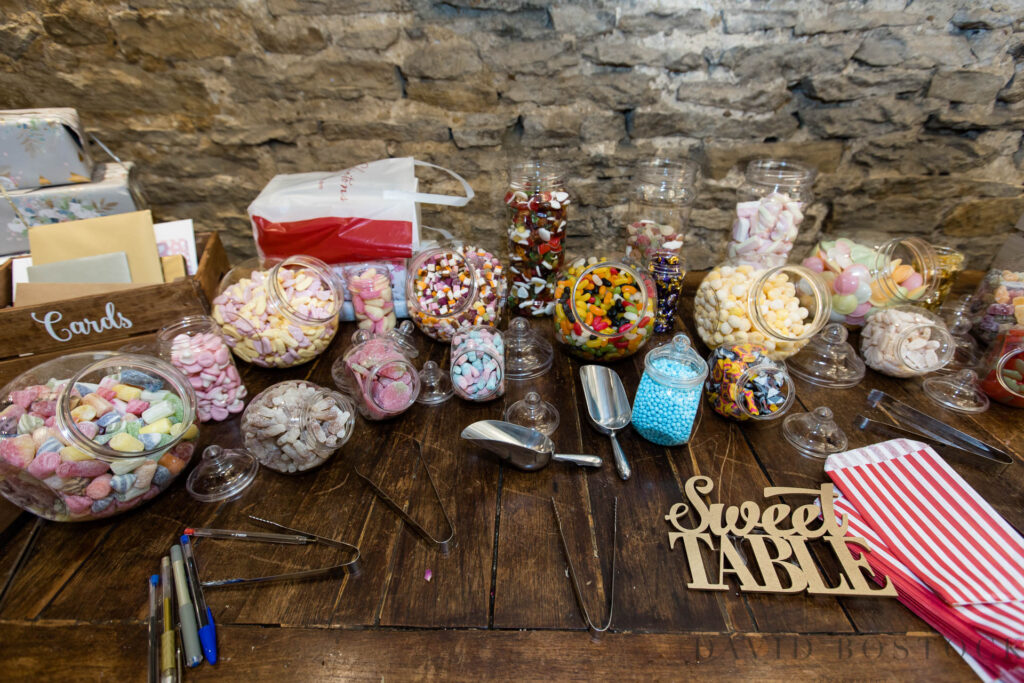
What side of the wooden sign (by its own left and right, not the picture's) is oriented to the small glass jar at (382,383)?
right

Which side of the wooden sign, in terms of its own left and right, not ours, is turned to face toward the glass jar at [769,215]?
back

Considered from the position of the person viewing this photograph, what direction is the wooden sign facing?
facing the viewer

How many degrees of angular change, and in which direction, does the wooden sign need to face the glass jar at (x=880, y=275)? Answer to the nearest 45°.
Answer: approximately 180°

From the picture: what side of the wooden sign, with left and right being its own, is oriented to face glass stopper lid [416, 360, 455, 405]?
right

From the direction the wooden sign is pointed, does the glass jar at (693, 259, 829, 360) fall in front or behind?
behind

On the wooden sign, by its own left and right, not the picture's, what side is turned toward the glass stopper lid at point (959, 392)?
back

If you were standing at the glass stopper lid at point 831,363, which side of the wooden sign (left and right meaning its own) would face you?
back

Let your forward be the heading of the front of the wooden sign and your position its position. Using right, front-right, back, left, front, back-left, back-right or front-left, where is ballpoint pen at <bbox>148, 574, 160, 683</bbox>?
front-right

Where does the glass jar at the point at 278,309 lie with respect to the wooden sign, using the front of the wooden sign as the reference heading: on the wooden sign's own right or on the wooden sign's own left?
on the wooden sign's own right

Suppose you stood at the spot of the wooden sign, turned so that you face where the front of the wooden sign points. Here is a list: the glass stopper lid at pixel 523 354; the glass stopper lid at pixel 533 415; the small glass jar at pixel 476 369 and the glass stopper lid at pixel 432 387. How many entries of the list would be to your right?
4

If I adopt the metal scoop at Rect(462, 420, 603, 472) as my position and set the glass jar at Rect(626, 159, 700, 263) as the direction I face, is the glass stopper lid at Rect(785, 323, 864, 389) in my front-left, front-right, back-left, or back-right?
front-right
